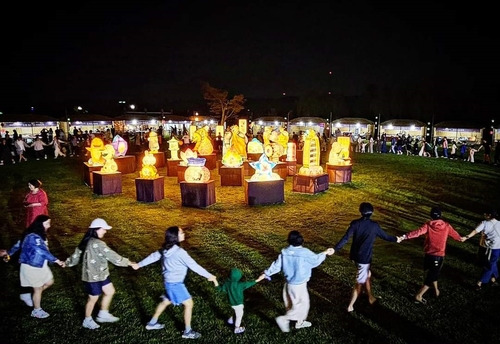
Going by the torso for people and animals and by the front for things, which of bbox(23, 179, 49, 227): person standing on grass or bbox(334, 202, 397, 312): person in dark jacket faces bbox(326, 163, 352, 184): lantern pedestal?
the person in dark jacket

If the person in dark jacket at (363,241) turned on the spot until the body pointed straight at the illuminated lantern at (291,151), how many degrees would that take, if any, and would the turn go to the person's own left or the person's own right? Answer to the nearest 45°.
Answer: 0° — they already face it

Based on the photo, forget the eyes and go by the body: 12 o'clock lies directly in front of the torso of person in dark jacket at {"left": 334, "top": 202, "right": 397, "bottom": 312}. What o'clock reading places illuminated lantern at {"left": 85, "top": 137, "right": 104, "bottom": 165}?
The illuminated lantern is roughly at 10 o'clock from the person in dark jacket.

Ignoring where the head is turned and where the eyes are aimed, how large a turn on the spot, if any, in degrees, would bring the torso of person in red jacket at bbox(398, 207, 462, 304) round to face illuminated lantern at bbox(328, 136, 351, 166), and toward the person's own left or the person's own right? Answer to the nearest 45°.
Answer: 0° — they already face it

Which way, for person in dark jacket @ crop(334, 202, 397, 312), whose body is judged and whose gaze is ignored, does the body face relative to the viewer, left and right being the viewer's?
facing away from the viewer

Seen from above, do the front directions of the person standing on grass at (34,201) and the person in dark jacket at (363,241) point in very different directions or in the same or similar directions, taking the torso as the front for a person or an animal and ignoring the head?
very different directions

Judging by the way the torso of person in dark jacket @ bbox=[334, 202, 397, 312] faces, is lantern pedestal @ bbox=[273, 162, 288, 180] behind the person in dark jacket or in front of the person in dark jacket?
in front

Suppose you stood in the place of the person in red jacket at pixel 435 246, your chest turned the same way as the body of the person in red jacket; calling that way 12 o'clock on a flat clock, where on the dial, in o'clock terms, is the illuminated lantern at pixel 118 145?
The illuminated lantern is roughly at 10 o'clock from the person in red jacket.

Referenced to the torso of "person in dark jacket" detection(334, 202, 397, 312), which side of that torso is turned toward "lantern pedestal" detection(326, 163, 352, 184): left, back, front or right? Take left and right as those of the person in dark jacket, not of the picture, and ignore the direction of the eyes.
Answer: front

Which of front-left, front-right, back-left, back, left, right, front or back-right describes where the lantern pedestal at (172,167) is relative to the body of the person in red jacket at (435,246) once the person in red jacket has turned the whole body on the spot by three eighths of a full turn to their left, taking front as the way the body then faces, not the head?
right

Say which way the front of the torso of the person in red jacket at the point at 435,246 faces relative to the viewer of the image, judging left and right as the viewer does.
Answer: facing away from the viewer

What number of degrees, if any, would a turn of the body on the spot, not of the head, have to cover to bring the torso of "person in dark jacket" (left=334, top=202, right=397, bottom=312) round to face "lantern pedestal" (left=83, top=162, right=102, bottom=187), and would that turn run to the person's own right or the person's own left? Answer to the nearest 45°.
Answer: approximately 45° to the person's own left

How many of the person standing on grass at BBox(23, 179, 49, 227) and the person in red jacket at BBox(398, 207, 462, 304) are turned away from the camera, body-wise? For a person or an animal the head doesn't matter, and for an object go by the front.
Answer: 1

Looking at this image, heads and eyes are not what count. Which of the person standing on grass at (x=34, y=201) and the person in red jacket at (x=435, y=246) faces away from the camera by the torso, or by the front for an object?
the person in red jacket

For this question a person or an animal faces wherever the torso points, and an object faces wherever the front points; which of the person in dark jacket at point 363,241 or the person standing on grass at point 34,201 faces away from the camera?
the person in dark jacket

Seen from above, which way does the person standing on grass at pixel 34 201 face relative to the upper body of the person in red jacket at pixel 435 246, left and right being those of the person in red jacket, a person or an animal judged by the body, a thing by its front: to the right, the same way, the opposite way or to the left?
the opposite way

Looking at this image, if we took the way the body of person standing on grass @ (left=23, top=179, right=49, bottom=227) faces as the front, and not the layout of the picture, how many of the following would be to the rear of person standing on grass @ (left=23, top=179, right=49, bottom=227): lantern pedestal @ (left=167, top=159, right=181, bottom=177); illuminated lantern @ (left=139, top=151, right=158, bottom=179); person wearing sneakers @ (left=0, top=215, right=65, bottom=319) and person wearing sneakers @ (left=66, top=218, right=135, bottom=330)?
2
